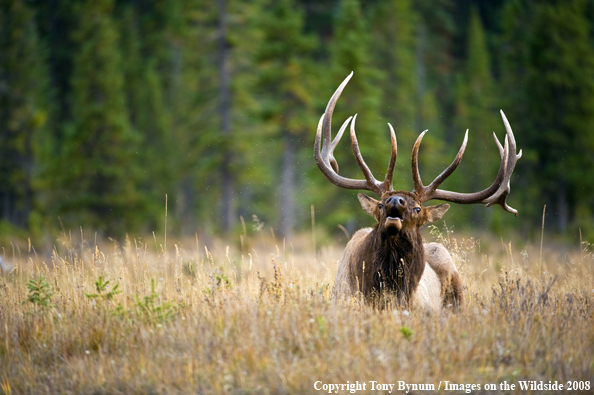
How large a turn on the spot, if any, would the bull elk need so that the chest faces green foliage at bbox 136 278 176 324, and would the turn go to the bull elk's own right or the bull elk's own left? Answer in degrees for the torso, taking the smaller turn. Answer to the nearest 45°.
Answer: approximately 45° to the bull elk's own right

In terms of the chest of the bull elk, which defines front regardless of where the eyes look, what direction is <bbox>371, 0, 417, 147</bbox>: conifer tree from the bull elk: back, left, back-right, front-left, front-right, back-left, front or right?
back

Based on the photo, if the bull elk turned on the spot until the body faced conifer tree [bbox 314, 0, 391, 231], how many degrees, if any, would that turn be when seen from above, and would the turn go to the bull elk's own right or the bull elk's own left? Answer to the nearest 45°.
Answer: approximately 180°

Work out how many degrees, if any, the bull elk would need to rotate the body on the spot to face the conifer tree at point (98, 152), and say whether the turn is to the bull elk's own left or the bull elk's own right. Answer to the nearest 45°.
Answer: approximately 135° to the bull elk's own right

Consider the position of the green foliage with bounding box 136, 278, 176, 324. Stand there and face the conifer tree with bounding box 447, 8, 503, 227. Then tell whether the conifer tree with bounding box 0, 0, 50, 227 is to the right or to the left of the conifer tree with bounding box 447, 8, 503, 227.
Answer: left

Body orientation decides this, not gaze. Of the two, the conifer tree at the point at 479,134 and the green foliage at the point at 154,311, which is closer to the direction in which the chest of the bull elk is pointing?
the green foliage

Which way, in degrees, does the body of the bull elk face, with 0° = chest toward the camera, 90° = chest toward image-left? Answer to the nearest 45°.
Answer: approximately 0°

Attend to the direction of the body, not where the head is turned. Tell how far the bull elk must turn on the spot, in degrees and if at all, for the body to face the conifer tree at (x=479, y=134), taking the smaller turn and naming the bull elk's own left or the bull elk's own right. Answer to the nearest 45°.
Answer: approximately 180°

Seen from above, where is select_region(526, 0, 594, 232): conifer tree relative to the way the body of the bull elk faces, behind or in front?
behind
